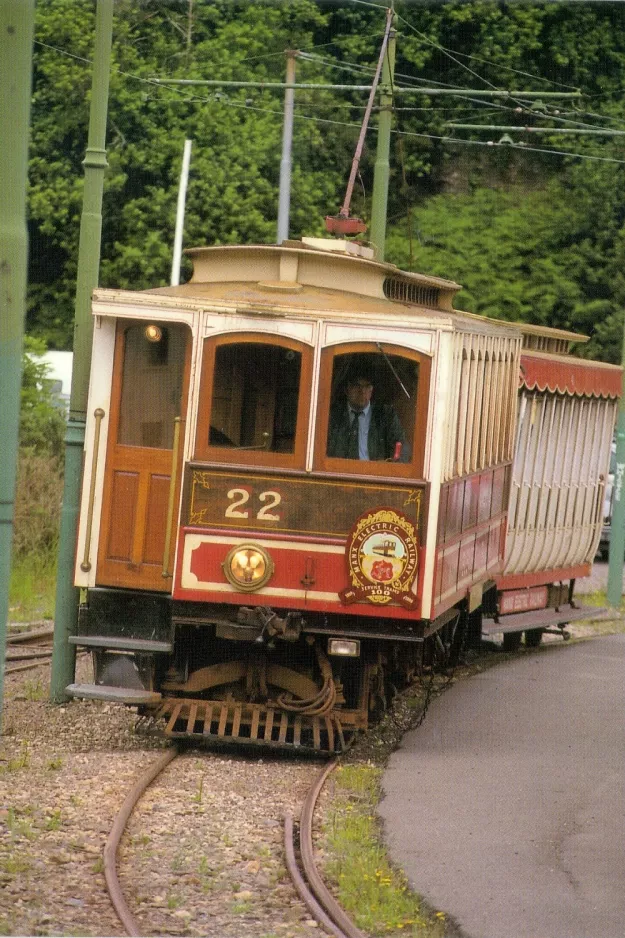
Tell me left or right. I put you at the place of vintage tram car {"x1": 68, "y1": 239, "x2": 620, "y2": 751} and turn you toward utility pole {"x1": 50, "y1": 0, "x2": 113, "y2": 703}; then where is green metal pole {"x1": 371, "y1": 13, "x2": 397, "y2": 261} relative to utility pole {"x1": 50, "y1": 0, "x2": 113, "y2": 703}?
right

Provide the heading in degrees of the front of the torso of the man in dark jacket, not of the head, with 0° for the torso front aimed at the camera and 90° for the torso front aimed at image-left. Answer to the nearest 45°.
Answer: approximately 0°

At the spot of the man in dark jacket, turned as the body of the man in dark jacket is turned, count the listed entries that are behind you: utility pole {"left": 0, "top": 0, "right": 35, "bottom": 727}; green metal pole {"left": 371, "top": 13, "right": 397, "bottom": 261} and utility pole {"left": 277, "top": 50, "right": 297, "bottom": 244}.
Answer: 2

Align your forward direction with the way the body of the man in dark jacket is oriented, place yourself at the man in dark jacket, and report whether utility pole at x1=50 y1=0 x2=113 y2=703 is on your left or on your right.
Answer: on your right

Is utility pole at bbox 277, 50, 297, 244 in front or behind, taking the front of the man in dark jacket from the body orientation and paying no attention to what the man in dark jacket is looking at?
behind

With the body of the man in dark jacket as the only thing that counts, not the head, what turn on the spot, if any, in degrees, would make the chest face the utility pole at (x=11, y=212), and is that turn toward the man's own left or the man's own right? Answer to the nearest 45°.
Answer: approximately 45° to the man's own right

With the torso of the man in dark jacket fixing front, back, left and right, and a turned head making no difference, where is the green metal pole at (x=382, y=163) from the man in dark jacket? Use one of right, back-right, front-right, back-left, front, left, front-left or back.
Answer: back
